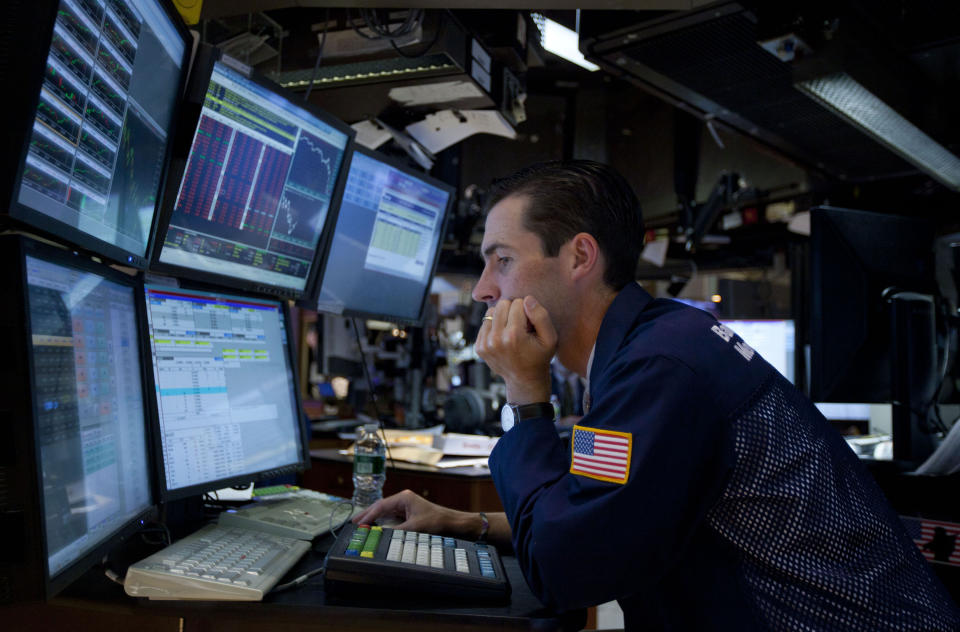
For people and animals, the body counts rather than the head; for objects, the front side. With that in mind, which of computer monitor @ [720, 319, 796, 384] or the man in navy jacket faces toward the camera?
the computer monitor

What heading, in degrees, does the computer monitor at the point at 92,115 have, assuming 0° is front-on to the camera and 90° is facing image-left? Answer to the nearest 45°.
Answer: approximately 315°

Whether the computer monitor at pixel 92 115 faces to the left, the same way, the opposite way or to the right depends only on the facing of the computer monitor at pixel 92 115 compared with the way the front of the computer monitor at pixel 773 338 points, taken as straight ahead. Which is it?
to the left

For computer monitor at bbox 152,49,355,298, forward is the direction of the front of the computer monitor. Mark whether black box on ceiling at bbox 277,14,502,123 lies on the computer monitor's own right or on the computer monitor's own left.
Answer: on the computer monitor's own left

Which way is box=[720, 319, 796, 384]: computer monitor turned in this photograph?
toward the camera

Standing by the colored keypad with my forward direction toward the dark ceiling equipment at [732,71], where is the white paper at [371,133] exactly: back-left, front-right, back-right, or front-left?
front-left

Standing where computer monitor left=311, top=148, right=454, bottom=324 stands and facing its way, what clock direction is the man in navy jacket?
The man in navy jacket is roughly at 1 o'clock from the computer monitor.

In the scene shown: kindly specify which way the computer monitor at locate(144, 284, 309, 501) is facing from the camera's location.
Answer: facing the viewer and to the right of the viewer

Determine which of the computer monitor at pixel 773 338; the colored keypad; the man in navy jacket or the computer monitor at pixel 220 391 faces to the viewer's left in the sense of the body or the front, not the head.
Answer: the man in navy jacket

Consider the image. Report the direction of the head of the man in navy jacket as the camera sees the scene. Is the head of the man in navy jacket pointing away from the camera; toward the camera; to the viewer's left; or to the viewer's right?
to the viewer's left

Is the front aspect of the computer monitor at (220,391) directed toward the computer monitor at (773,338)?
no

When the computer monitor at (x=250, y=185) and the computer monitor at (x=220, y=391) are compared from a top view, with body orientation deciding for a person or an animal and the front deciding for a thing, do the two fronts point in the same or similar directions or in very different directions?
same or similar directions

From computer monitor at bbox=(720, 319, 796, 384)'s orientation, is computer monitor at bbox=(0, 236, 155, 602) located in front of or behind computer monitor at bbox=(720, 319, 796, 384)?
in front

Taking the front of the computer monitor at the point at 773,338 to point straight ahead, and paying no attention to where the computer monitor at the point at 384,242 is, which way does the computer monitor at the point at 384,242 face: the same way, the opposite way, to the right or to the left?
to the left
